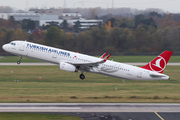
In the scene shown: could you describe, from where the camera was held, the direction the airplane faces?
facing to the left of the viewer
